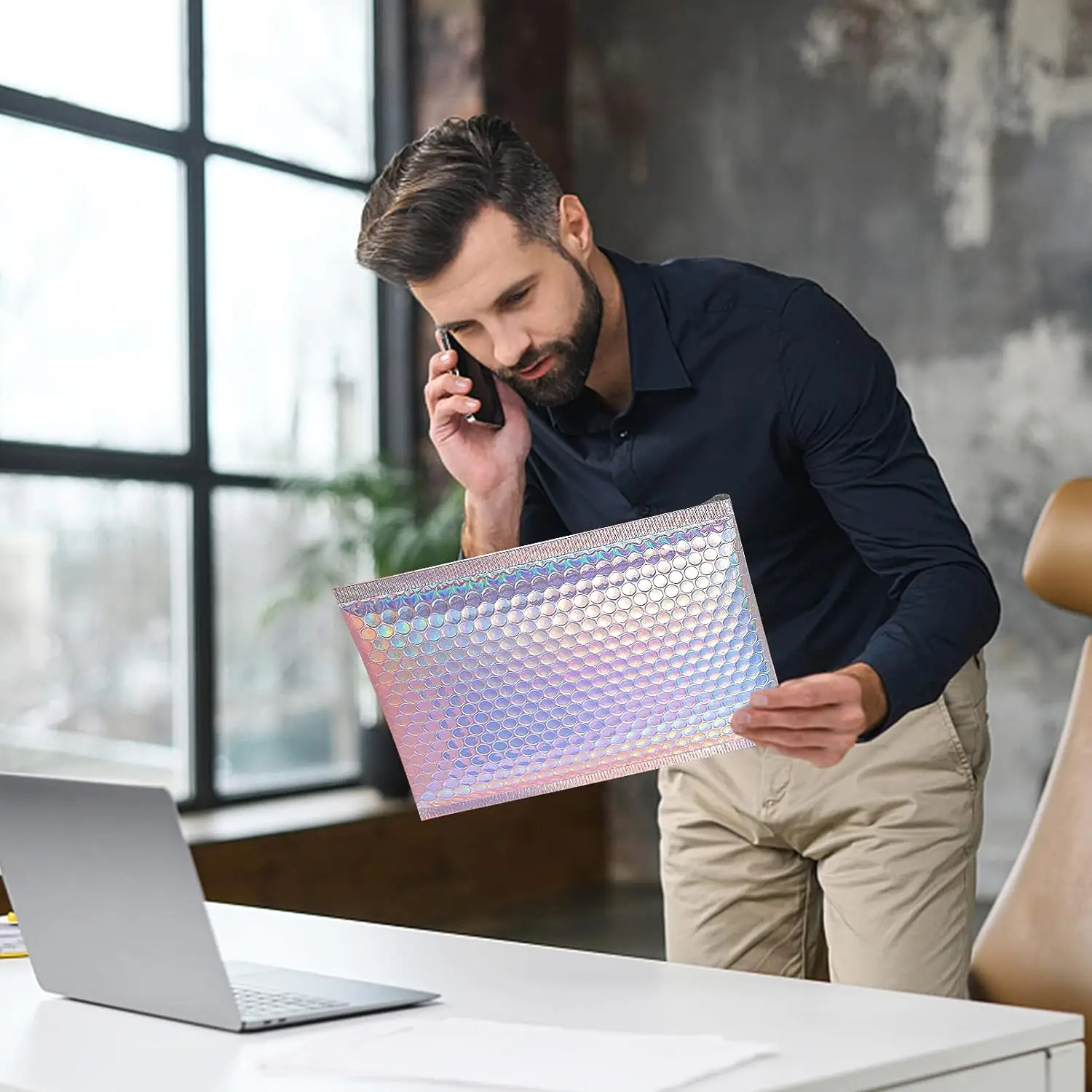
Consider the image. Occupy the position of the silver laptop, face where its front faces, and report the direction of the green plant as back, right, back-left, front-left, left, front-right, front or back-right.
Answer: front-left

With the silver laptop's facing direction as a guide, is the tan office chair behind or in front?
in front

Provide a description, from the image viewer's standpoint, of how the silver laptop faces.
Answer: facing away from the viewer and to the right of the viewer

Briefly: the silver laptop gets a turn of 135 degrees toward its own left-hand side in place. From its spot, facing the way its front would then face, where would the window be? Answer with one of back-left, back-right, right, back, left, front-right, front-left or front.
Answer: right
